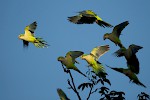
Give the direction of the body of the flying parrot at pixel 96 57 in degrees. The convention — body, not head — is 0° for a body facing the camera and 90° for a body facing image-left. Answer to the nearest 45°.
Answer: approximately 90°

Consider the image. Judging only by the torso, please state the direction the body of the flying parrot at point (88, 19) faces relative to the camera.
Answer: to the viewer's left

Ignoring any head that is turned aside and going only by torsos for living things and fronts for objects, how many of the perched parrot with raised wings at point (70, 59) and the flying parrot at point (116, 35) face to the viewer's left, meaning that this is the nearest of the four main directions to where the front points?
2

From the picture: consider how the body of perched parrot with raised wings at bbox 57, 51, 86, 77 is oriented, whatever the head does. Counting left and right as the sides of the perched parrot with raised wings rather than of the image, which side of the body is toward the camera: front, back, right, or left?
left

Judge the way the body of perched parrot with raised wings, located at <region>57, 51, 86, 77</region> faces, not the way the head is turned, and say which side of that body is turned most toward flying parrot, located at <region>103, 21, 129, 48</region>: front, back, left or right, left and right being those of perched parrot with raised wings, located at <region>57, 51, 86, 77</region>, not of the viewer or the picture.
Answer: back

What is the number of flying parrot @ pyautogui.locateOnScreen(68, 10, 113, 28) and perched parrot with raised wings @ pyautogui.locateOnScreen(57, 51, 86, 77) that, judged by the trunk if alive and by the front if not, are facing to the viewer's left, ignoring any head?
2

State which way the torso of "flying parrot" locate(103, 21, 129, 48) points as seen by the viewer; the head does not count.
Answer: to the viewer's left
